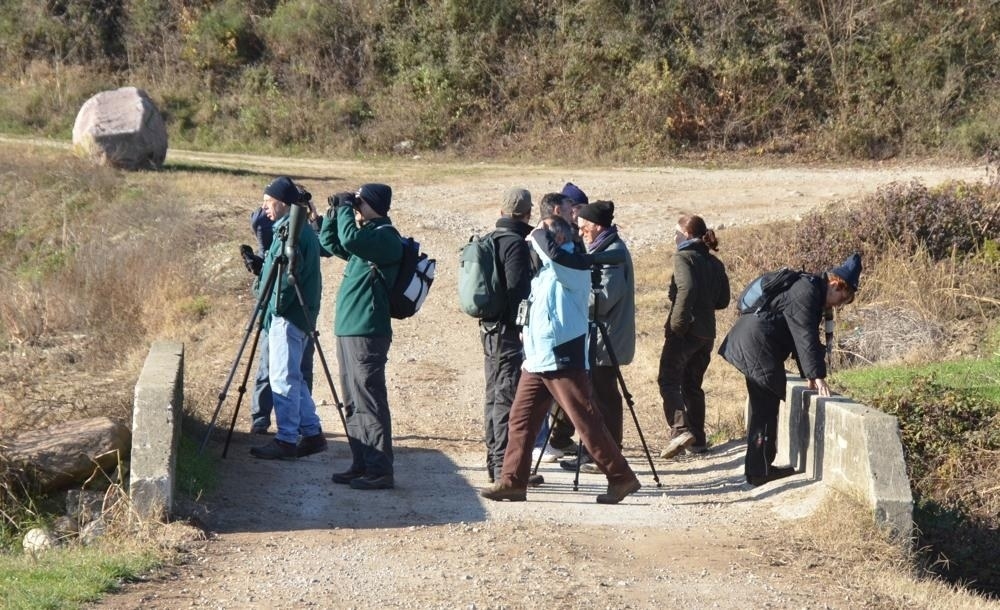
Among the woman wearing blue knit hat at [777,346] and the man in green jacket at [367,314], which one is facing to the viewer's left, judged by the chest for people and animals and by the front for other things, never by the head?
the man in green jacket

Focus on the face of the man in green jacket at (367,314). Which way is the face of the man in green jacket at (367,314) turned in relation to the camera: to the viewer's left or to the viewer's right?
to the viewer's left

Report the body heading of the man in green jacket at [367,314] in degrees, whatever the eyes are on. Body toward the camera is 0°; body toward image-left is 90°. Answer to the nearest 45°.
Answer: approximately 90°

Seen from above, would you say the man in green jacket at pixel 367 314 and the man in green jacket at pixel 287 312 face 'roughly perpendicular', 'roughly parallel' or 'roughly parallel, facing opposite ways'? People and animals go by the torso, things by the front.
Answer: roughly parallel

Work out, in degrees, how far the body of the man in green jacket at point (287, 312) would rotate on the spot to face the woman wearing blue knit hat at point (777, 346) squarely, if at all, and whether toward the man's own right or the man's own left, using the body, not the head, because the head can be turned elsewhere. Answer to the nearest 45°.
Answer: approximately 180°

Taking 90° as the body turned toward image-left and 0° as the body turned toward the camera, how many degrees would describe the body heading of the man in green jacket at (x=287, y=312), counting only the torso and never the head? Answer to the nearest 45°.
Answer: approximately 90°

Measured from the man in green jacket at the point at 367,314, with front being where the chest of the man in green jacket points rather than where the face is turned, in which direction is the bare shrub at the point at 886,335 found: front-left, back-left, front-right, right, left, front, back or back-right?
back-right

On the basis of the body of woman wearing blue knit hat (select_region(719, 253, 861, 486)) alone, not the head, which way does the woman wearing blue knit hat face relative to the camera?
to the viewer's right

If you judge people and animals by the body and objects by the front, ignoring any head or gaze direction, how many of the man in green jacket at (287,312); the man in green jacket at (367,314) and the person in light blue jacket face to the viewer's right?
0

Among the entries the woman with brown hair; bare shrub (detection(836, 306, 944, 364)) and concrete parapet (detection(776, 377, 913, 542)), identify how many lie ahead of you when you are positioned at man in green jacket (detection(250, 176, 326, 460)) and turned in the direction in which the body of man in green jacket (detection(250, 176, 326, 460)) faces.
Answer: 0

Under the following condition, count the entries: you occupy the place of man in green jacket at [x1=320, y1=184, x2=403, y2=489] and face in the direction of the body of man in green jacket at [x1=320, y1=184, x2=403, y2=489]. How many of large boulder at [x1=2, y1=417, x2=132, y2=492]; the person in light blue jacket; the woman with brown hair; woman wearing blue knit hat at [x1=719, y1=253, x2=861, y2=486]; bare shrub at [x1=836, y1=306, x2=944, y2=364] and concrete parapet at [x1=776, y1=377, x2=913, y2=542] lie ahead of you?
1
